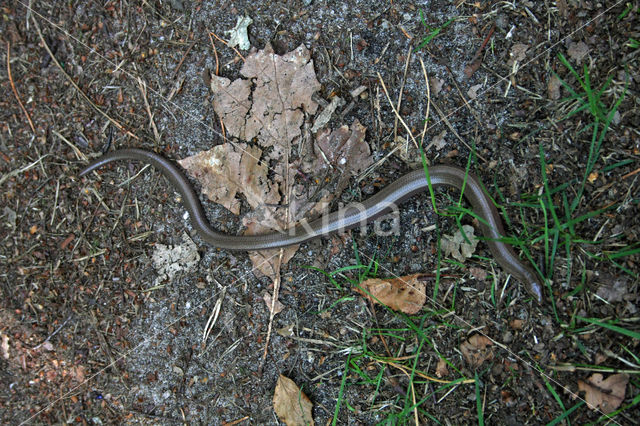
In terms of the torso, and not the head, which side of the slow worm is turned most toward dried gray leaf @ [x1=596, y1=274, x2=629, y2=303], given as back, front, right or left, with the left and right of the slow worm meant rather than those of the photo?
front

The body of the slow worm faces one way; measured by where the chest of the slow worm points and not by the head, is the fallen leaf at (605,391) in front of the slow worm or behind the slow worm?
in front

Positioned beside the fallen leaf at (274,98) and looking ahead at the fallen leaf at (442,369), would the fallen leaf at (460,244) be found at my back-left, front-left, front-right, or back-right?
front-left

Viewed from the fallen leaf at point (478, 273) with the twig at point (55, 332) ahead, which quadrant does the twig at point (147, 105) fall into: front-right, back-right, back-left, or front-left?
front-right

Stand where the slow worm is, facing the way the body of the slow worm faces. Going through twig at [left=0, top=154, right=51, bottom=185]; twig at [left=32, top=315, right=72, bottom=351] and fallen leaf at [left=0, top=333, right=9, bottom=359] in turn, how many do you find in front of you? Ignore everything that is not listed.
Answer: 0

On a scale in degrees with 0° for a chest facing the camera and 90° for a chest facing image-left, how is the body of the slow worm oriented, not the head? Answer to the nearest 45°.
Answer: approximately 315°

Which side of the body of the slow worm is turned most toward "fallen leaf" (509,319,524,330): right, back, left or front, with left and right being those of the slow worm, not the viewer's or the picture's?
front

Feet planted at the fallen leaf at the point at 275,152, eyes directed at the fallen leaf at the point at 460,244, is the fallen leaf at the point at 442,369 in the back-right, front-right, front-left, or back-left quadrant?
front-right
